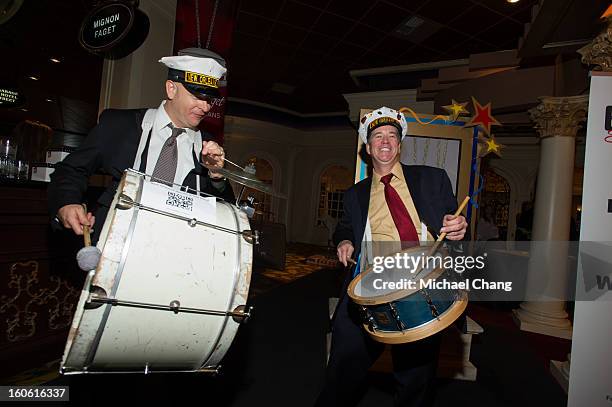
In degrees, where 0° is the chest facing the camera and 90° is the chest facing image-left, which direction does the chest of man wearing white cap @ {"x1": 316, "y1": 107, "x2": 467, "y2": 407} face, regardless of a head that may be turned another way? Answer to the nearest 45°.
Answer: approximately 0°

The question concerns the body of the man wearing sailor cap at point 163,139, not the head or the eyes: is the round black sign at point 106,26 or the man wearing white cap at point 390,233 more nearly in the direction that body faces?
the man wearing white cap

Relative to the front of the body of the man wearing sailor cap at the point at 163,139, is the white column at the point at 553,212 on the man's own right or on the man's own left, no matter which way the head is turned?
on the man's own left

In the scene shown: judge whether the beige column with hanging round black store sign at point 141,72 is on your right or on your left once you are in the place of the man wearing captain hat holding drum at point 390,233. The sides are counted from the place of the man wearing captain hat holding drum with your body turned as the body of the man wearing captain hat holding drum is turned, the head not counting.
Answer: on your right

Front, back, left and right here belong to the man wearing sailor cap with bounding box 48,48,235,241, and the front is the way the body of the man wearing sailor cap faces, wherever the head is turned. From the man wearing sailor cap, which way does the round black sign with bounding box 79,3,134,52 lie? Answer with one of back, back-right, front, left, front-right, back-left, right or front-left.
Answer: back-left

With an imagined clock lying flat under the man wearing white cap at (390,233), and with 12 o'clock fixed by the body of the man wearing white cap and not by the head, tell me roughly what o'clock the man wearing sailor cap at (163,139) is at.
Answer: The man wearing sailor cap is roughly at 2 o'clock from the man wearing white cap.

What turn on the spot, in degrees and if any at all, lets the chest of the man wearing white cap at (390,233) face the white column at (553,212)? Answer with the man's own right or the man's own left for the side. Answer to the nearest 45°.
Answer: approximately 135° to the man's own left

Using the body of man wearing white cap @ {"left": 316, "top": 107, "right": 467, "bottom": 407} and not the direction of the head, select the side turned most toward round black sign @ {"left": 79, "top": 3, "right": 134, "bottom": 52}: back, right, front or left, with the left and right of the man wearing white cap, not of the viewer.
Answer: right

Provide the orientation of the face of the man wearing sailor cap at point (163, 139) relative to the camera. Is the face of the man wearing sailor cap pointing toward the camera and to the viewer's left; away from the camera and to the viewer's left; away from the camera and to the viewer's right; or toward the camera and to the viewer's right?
toward the camera and to the viewer's right
